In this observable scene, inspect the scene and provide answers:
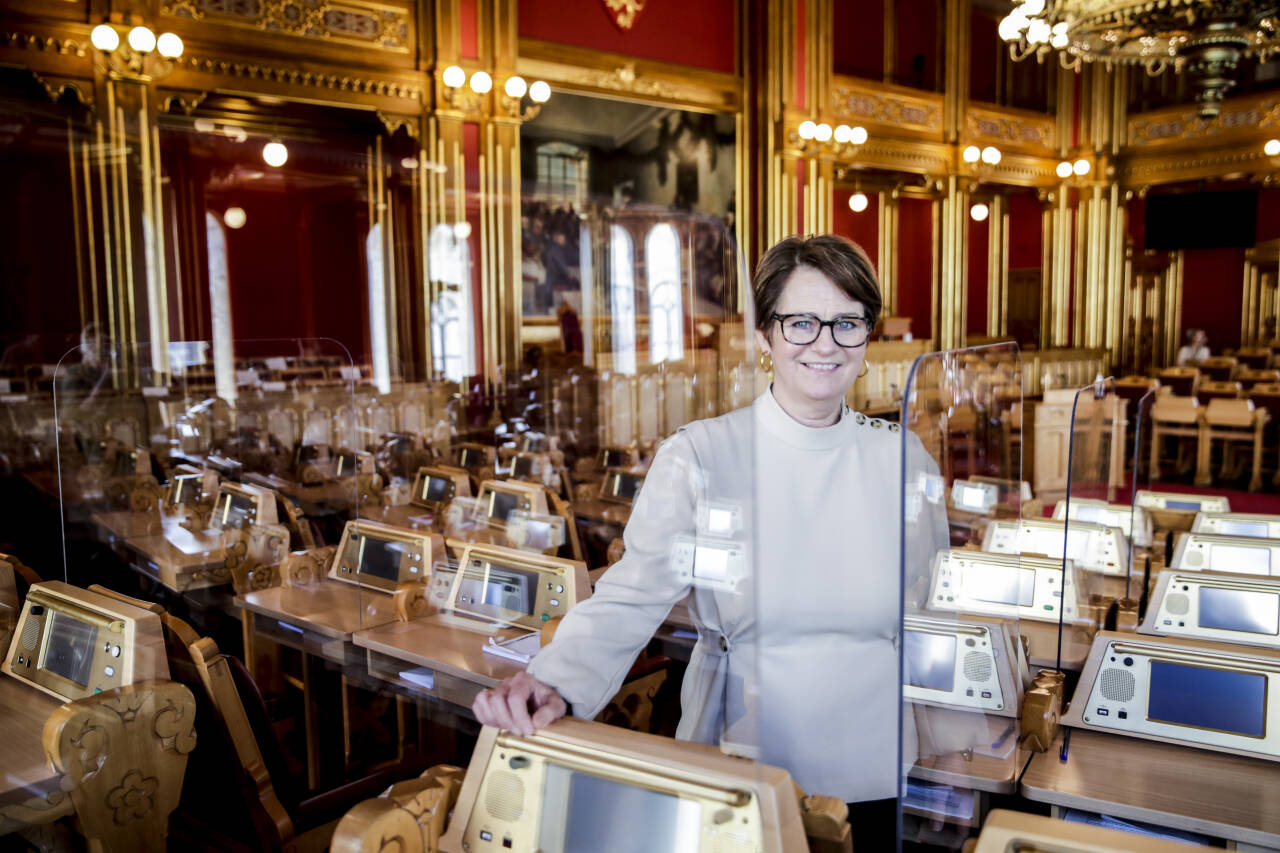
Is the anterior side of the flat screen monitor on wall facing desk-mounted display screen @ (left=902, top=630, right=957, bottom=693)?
yes

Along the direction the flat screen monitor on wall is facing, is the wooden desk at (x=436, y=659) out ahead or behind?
ahead

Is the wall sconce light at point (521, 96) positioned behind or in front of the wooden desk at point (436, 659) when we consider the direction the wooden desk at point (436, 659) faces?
behind

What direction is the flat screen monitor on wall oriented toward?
toward the camera

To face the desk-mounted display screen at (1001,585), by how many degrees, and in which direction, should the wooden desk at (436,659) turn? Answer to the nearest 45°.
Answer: approximately 90° to its left

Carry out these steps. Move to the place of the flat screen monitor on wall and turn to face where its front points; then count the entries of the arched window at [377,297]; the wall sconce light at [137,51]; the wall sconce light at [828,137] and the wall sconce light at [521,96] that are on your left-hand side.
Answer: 0

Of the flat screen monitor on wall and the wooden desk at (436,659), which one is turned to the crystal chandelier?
the flat screen monitor on wall

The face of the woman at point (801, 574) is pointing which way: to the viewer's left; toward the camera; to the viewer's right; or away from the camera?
toward the camera

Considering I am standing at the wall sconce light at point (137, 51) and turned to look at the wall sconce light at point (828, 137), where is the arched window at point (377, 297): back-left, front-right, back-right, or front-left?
front-left

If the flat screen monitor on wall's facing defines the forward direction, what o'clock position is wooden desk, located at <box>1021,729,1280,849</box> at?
The wooden desk is roughly at 12 o'clock from the flat screen monitor on wall.

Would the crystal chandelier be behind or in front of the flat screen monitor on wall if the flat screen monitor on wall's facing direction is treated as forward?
in front

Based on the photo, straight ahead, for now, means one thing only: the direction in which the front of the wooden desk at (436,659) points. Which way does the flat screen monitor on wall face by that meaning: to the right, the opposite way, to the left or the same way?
the same way

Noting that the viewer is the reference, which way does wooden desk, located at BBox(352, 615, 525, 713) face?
facing the viewer and to the left of the viewer

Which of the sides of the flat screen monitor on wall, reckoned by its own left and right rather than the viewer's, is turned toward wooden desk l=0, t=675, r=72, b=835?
front

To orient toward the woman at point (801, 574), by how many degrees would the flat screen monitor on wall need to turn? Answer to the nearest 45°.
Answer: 0° — it already faces them

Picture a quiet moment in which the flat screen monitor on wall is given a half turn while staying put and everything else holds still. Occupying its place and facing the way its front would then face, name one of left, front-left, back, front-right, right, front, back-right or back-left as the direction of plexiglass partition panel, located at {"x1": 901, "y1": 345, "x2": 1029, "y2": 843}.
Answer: back

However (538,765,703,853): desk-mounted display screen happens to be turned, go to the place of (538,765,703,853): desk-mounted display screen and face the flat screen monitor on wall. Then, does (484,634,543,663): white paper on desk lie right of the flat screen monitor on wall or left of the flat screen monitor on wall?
left

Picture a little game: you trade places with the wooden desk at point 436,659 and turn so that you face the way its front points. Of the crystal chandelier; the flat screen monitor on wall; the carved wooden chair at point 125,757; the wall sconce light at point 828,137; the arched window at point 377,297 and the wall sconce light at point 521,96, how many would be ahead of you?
1
